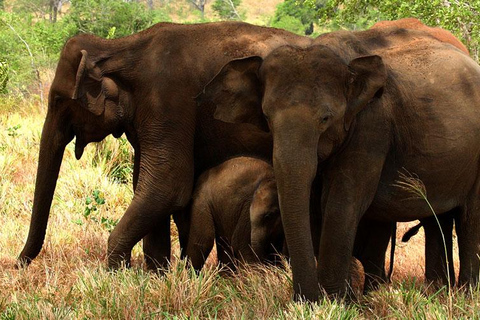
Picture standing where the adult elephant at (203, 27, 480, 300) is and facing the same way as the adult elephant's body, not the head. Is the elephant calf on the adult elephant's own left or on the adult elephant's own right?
on the adult elephant's own right

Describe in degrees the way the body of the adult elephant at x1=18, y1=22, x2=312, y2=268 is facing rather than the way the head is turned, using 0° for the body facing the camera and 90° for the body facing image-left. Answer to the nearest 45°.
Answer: approximately 90°

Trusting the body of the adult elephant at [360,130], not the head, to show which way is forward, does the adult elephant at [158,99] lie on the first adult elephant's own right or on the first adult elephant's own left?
on the first adult elephant's own right

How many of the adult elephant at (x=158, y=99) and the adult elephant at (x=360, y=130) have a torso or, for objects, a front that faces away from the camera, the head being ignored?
0

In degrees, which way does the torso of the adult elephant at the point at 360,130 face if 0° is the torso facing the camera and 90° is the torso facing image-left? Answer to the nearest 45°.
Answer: approximately 45°
